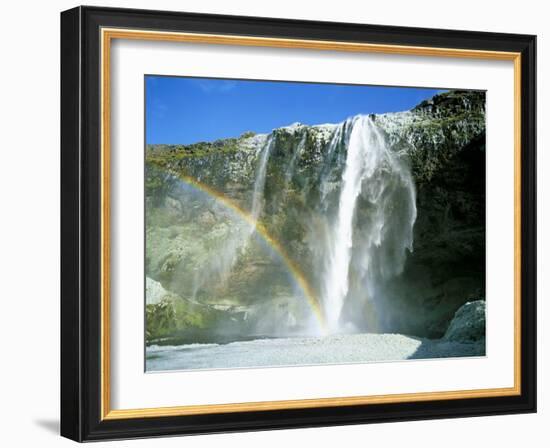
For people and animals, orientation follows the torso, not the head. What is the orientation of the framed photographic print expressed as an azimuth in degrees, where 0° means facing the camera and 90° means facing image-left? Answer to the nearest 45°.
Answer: approximately 315°
